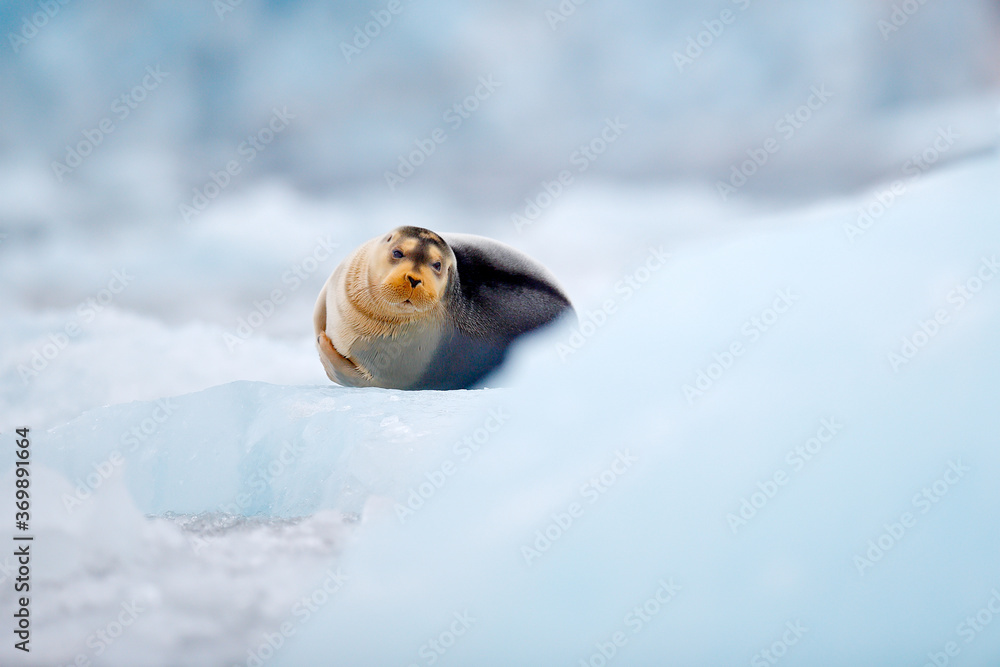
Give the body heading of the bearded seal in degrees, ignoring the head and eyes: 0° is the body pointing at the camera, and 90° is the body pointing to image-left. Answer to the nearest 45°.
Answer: approximately 45°
